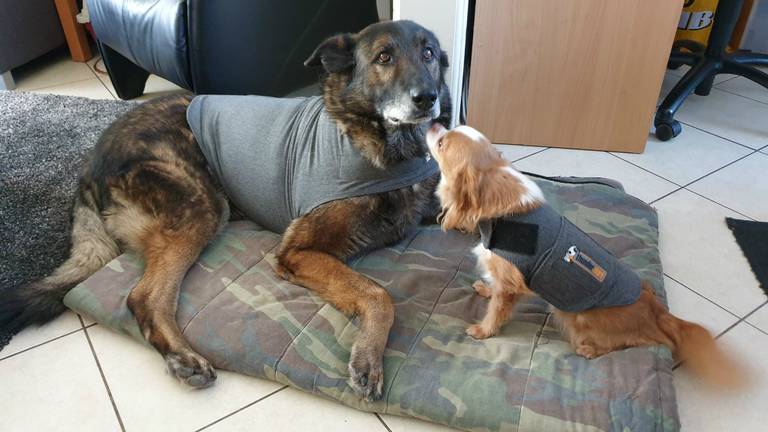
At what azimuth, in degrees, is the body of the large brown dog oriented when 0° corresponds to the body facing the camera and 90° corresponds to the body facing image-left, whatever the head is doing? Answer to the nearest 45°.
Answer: approximately 270°

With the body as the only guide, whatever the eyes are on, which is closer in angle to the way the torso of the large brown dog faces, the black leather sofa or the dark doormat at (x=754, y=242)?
the dark doormat

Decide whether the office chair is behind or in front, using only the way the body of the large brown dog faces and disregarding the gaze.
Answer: in front

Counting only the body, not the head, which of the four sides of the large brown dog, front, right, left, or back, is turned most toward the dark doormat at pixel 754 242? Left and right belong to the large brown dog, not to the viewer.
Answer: front

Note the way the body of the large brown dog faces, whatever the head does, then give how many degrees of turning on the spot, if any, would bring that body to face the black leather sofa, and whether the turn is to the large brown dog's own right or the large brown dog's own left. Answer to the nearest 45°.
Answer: approximately 90° to the large brown dog's own left
